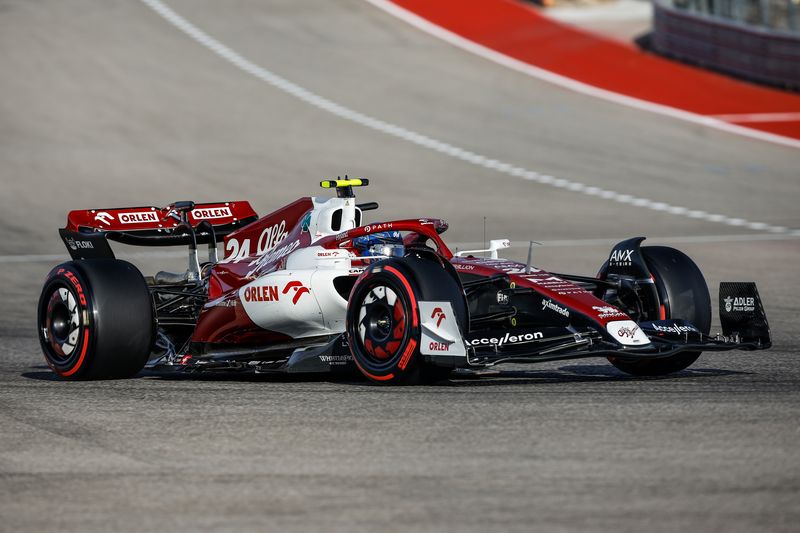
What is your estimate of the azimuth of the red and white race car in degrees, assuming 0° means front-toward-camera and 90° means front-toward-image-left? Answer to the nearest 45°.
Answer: approximately 315°
